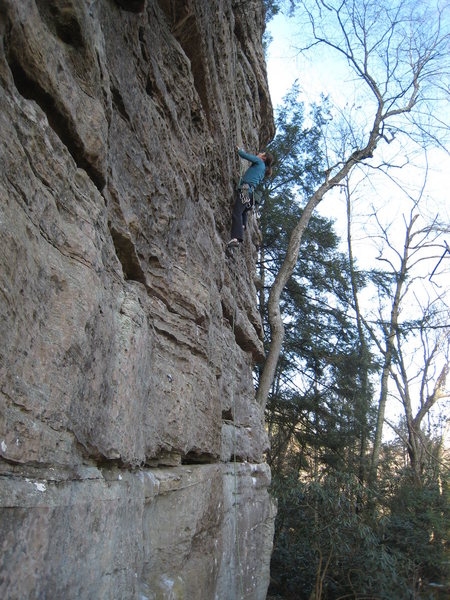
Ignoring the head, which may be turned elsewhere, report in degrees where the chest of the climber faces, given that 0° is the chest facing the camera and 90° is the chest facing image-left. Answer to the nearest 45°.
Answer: approximately 90°

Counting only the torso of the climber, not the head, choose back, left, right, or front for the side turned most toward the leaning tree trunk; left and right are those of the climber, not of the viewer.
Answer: right

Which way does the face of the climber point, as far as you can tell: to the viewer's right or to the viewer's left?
to the viewer's left
